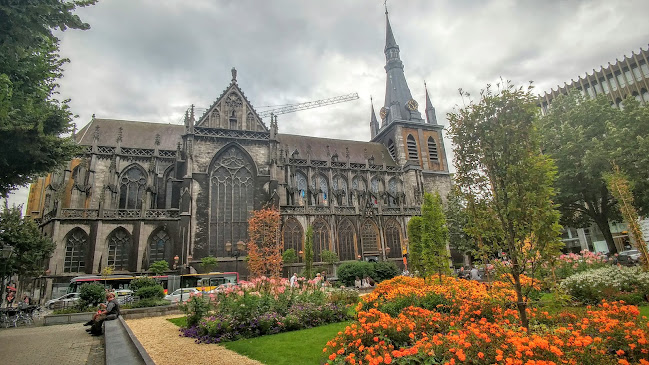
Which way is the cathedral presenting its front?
to the viewer's right

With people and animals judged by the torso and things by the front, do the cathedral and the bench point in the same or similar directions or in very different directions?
very different directions

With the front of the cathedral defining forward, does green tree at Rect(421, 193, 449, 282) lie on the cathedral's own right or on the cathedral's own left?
on the cathedral's own right

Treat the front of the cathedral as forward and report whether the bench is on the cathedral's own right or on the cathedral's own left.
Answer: on the cathedral's own right

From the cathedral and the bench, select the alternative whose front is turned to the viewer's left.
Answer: the bench

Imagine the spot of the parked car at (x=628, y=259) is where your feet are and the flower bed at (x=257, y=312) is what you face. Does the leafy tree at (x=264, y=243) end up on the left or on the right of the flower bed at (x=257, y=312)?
right

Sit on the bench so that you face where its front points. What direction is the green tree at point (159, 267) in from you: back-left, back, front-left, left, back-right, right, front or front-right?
right

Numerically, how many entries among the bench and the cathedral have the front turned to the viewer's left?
1

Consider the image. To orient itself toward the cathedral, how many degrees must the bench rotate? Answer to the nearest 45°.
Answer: approximately 90° to its right

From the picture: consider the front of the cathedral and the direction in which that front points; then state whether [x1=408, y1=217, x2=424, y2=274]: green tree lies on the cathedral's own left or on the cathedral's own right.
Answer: on the cathedral's own right

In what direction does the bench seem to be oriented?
to the viewer's left

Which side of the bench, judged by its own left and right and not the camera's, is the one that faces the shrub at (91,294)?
right
